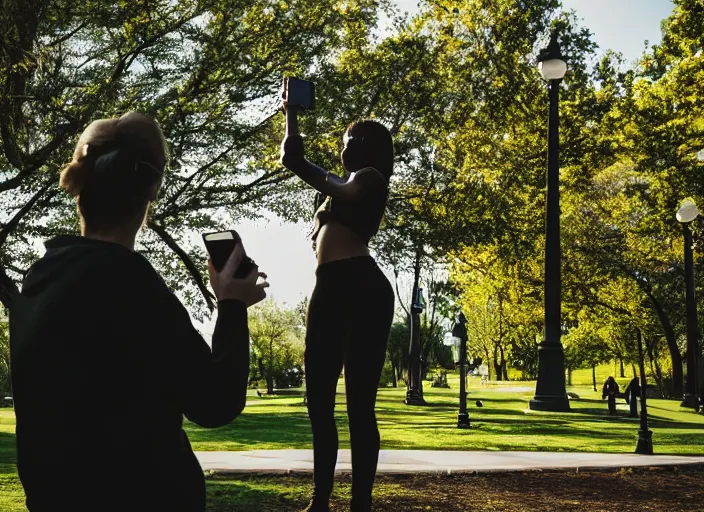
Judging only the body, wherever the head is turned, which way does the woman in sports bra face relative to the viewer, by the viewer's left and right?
facing to the left of the viewer

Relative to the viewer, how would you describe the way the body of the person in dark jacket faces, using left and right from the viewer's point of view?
facing away from the viewer and to the right of the viewer

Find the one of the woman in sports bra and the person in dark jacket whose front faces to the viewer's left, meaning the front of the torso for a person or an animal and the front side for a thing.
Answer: the woman in sports bra

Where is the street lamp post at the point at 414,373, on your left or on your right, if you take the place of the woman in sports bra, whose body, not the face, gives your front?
on your right

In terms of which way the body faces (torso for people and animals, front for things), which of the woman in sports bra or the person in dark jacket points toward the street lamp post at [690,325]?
the person in dark jacket

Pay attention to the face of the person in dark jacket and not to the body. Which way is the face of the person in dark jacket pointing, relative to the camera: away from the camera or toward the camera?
away from the camera

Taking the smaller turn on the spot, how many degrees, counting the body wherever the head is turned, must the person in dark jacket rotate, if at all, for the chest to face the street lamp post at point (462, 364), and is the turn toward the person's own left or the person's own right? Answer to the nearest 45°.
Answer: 0° — they already face it

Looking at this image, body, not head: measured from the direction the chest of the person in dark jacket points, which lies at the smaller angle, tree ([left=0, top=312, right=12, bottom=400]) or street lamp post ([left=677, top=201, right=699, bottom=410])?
the street lamp post

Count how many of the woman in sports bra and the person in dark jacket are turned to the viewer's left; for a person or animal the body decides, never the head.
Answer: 1
